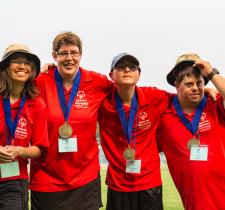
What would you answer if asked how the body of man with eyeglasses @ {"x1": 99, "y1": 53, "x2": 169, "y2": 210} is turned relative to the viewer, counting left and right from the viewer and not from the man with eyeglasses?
facing the viewer

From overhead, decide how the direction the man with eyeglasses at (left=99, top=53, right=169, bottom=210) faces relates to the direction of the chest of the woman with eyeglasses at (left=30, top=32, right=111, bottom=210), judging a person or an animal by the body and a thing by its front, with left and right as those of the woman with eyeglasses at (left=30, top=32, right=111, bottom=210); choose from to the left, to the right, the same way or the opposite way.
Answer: the same way

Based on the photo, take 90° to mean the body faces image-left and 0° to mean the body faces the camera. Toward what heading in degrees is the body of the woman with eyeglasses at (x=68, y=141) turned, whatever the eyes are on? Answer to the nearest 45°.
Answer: approximately 0°

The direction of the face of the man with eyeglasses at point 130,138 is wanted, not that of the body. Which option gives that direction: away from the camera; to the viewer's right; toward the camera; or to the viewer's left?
toward the camera

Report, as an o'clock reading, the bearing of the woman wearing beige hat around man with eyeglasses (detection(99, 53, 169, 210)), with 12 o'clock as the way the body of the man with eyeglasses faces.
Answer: The woman wearing beige hat is roughly at 2 o'clock from the man with eyeglasses.

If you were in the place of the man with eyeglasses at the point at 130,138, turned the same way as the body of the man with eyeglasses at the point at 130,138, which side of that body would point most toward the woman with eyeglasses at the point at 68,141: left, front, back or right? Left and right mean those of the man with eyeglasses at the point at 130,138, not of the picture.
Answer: right

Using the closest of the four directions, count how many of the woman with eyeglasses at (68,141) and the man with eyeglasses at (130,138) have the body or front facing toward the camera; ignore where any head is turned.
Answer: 2

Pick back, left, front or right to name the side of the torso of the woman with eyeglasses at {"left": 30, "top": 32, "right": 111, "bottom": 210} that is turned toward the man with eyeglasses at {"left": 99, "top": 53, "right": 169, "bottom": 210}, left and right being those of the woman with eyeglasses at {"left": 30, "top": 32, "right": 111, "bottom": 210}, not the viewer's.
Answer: left
